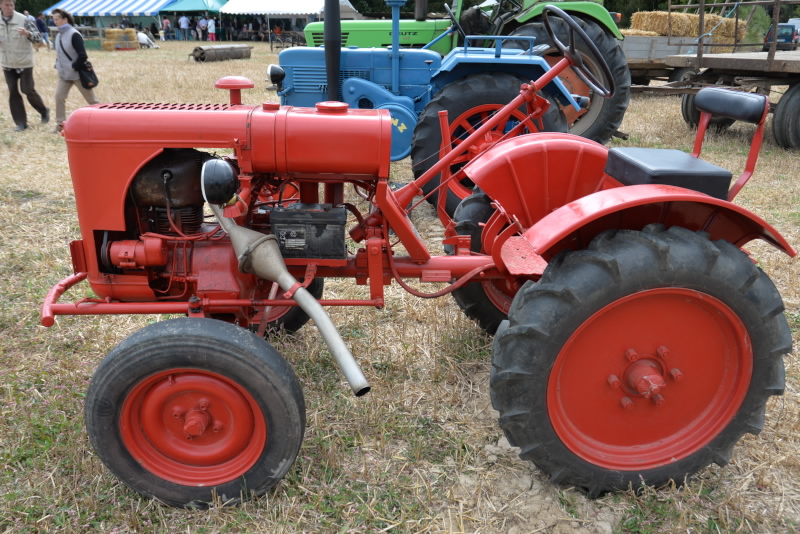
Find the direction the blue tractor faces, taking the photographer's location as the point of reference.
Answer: facing to the left of the viewer

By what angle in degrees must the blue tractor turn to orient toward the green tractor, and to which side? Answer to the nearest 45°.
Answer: approximately 135° to its right

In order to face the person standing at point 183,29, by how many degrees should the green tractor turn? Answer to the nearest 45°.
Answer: approximately 45° to its right

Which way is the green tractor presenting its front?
to the viewer's left

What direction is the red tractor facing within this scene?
to the viewer's left
